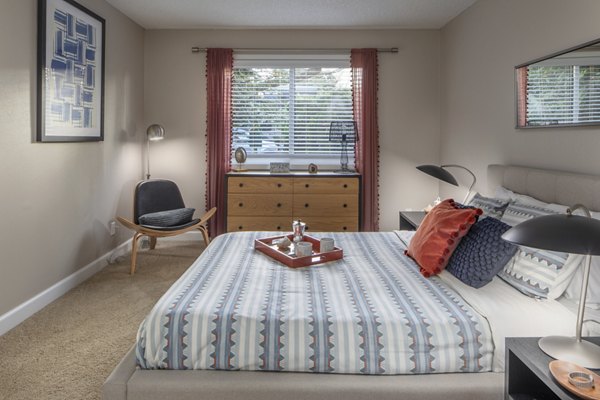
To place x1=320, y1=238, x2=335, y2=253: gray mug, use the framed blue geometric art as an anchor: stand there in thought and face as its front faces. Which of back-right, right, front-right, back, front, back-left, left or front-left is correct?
front

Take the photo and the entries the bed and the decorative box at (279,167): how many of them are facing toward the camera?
1

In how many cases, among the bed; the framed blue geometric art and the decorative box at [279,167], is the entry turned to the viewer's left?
1

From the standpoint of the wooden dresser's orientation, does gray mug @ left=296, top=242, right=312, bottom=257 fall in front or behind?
in front

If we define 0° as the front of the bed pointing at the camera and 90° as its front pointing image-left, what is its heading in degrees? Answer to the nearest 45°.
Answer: approximately 90°

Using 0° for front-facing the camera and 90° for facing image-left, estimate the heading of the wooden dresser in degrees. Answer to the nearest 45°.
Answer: approximately 0°

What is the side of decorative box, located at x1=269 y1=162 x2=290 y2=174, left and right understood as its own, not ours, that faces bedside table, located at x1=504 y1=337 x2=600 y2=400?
front

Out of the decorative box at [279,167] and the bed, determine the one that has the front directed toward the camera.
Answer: the decorative box

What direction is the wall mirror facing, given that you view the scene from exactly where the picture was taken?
facing the viewer and to the left of the viewer

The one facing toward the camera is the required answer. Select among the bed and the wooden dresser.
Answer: the wooden dresser
